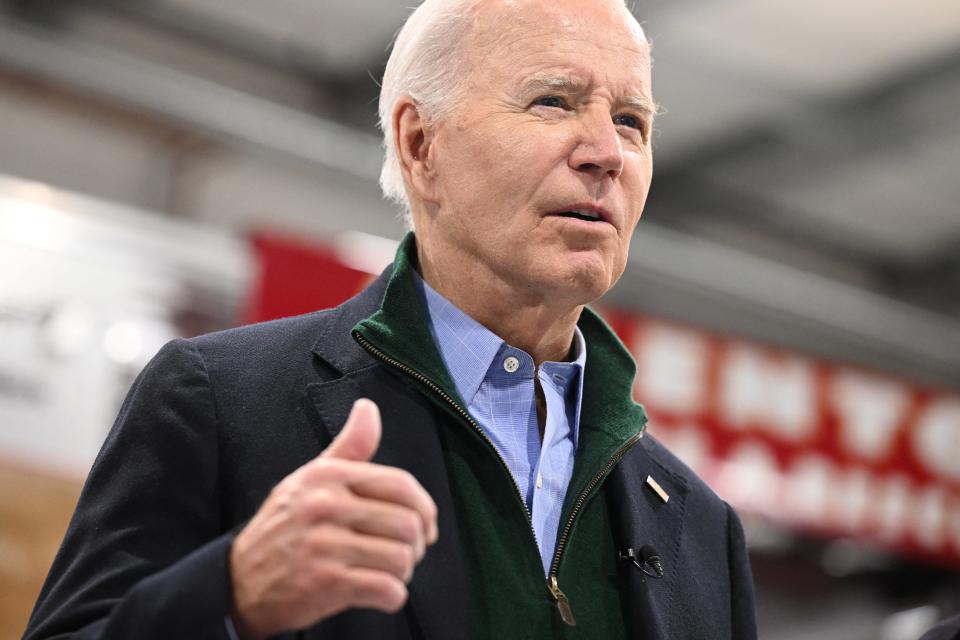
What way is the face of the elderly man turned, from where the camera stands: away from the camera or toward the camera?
toward the camera

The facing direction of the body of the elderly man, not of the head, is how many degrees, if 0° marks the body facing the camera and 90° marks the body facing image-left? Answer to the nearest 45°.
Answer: approximately 315°

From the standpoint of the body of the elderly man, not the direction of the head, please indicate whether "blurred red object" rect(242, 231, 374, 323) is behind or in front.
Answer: behind

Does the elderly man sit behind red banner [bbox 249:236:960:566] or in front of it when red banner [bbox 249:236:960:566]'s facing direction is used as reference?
in front

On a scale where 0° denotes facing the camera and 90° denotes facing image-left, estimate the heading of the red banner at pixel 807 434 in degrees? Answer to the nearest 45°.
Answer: approximately 0°

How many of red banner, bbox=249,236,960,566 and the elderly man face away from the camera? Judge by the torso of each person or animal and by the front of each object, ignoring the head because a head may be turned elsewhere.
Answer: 0

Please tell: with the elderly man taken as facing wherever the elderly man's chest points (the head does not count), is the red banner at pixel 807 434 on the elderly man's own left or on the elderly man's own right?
on the elderly man's own left
